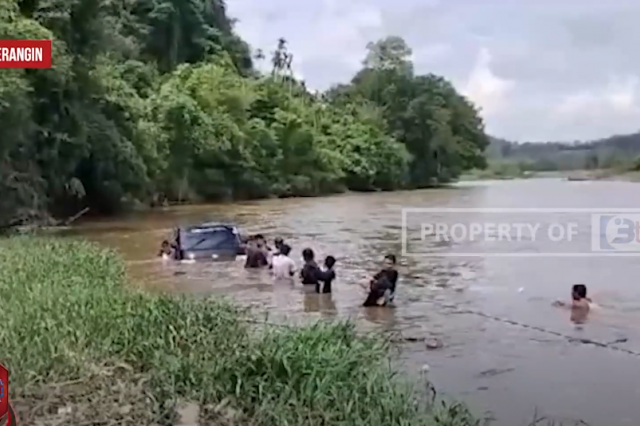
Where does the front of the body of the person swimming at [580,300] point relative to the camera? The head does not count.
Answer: to the viewer's left

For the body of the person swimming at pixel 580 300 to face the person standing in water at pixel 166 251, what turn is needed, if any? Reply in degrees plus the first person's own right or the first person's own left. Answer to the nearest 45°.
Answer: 0° — they already face them
